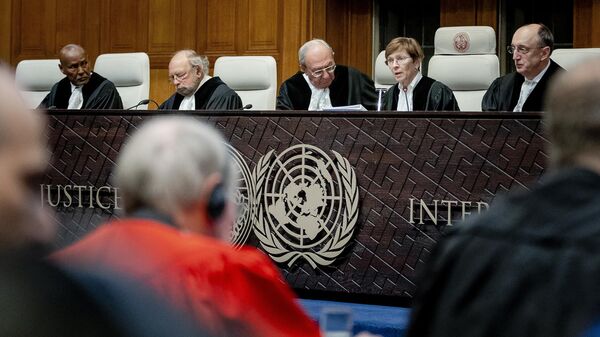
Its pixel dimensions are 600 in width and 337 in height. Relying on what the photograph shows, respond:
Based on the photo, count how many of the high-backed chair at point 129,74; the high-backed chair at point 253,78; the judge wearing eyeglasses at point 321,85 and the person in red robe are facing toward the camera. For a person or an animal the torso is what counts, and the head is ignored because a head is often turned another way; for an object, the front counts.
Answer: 3

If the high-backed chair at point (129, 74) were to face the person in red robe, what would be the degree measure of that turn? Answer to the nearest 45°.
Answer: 0° — it already faces them

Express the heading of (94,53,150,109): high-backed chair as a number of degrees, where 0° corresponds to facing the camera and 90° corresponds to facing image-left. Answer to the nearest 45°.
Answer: approximately 0°

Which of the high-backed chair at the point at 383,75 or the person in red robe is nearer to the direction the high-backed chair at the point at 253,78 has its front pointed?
the person in red robe

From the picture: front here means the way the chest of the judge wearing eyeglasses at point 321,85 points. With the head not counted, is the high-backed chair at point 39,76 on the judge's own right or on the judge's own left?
on the judge's own right

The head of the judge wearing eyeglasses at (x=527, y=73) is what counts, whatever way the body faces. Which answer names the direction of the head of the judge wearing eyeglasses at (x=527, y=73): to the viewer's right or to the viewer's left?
to the viewer's left

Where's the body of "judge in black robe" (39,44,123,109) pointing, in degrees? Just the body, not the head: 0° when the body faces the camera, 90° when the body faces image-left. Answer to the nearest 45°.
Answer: approximately 0°

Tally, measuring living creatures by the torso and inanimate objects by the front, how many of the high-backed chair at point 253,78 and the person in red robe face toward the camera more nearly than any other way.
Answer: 1

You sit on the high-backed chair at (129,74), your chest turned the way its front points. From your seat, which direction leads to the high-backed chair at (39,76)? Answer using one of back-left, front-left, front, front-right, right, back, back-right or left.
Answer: back-right

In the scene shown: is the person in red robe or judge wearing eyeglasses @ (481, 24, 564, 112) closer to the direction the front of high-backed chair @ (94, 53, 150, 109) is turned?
the person in red robe

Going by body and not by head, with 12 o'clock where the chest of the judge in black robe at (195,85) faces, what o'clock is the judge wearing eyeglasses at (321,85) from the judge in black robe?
The judge wearing eyeglasses is roughly at 8 o'clock from the judge in black robe.

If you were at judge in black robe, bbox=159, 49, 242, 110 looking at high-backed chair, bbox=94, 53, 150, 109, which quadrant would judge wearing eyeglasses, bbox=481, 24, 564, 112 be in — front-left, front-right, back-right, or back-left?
back-right
